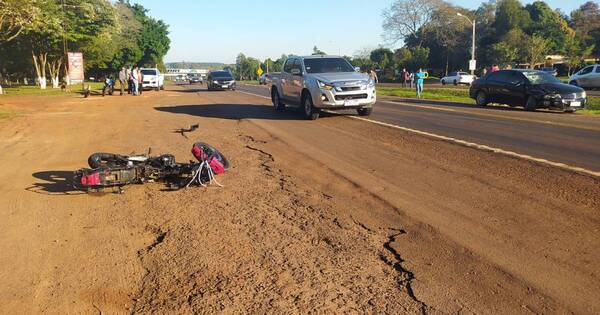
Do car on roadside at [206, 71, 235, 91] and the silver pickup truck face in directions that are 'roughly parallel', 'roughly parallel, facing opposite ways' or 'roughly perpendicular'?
roughly parallel

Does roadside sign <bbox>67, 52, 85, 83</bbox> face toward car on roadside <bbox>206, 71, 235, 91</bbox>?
no

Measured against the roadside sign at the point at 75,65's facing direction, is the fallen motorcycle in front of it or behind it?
in front

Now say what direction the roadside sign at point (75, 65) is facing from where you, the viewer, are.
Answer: facing the viewer

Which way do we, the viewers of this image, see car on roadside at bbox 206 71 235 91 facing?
facing the viewer and to the right of the viewer

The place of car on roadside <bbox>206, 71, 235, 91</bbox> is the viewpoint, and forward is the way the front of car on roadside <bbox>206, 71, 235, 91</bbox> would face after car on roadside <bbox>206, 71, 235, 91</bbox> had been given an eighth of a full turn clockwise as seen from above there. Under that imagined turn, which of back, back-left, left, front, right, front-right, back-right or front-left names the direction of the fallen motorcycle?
front

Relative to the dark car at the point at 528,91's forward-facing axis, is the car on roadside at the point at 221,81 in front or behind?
behind

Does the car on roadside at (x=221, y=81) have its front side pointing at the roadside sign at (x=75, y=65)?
no

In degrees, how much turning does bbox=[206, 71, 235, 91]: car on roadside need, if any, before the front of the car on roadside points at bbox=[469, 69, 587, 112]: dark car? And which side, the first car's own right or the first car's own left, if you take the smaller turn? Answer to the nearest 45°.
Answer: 0° — it already faces it

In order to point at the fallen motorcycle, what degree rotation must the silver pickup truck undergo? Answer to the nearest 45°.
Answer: approximately 45° to its right

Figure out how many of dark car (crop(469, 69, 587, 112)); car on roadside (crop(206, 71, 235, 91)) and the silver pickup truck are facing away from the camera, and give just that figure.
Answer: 0

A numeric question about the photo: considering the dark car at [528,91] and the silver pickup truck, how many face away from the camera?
0

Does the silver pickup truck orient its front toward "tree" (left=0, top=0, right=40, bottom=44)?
no

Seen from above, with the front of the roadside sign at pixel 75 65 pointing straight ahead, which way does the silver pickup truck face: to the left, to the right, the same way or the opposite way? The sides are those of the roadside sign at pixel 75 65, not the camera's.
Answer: the same way
